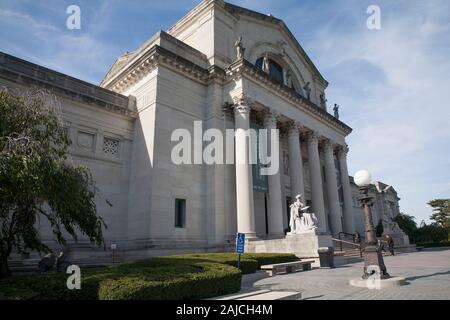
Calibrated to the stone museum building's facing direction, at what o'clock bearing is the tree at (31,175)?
The tree is roughly at 2 o'clock from the stone museum building.

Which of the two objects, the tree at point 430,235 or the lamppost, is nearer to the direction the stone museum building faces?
the lamppost

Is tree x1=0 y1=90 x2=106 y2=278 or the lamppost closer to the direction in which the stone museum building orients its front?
the lamppost

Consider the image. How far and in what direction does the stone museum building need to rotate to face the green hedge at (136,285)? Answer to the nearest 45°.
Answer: approximately 45° to its right

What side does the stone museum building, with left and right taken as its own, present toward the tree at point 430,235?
left

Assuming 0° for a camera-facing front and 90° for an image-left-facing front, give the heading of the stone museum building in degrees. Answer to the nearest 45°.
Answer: approximately 315°
